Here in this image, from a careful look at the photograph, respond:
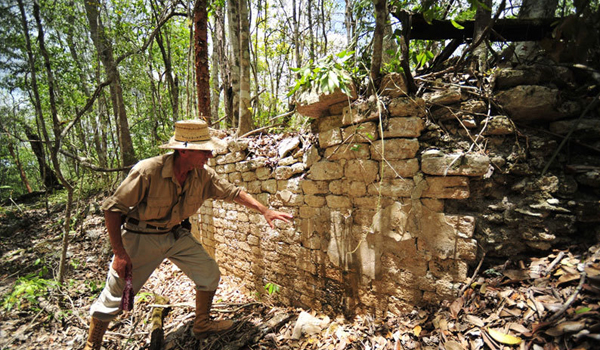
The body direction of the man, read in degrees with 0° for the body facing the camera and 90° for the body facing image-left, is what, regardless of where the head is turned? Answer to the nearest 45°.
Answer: approximately 315°

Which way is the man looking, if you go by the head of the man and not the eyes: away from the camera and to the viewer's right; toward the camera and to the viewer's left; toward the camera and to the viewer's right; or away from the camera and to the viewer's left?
toward the camera and to the viewer's right

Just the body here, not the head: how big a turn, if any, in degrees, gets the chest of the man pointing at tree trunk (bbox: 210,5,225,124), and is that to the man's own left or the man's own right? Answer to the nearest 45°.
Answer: approximately 135° to the man's own left

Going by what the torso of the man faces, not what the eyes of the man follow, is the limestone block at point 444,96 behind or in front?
in front

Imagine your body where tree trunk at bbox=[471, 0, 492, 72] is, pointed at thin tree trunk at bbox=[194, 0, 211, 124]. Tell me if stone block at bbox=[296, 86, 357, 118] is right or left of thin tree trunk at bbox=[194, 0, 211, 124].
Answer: left

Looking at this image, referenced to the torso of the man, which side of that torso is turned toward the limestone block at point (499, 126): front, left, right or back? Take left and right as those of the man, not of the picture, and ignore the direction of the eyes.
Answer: front

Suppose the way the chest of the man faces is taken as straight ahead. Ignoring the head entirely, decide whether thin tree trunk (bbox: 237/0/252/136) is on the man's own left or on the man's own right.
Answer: on the man's own left
